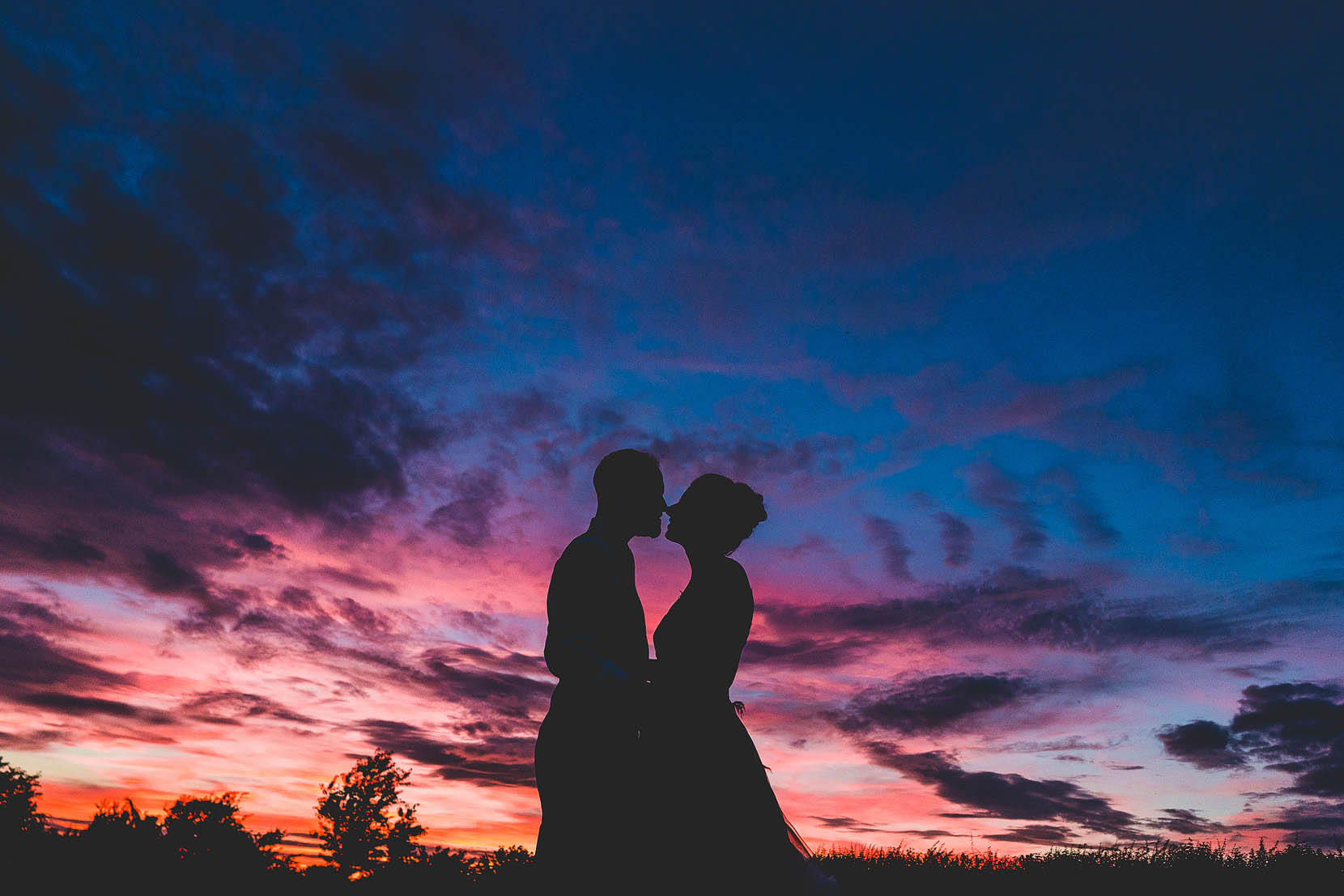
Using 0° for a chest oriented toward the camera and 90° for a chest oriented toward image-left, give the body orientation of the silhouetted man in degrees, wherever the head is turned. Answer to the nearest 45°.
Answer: approximately 270°

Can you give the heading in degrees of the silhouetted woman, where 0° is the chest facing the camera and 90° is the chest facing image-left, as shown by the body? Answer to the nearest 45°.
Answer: approximately 90°

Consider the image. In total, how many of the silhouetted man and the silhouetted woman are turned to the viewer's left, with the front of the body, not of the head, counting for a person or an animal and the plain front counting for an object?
1

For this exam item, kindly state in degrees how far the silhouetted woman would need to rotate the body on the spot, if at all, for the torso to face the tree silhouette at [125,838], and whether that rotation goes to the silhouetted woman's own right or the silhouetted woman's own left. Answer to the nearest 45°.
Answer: approximately 45° to the silhouetted woman's own right

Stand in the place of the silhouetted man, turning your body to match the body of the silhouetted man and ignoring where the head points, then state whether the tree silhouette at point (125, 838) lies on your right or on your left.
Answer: on your left

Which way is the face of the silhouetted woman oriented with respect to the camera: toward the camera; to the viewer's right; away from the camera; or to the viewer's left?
to the viewer's left

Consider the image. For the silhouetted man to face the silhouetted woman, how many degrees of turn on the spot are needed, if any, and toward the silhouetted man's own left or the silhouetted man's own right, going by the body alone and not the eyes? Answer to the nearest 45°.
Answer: approximately 45° to the silhouetted man's own left

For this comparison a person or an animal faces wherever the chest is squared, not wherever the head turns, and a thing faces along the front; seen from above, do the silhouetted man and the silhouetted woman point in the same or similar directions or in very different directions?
very different directions
